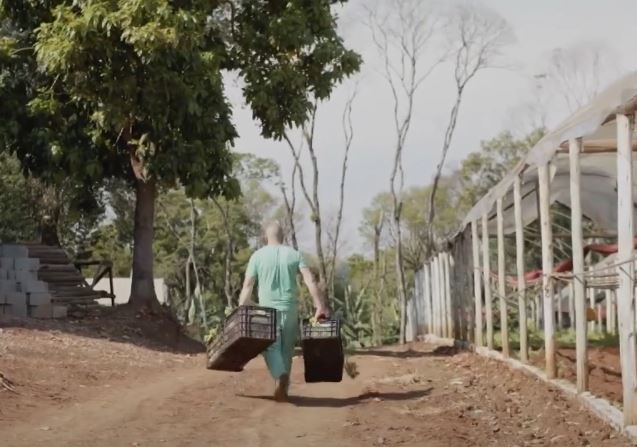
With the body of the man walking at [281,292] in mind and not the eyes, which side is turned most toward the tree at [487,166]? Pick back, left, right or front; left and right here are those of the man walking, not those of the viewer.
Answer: front

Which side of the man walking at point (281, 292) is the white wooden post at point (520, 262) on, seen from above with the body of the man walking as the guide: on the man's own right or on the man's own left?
on the man's own right

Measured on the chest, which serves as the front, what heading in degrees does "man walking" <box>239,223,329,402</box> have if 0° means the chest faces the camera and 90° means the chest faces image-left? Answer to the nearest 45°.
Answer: approximately 180°

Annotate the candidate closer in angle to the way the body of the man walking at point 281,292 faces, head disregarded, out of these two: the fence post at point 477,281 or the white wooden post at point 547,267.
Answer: the fence post

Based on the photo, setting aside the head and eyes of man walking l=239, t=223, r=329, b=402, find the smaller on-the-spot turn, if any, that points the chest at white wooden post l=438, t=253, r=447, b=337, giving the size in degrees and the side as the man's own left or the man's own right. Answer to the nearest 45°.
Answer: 0° — they already face it

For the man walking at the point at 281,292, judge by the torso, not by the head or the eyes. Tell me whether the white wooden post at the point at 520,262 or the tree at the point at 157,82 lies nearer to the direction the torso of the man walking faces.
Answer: the tree

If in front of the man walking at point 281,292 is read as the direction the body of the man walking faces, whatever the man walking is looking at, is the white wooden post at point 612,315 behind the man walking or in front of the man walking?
in front

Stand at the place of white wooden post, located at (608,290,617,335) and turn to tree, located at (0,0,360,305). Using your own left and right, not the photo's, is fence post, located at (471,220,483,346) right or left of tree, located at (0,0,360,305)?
left

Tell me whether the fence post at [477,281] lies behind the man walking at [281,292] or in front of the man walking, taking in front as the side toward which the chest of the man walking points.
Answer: in front
